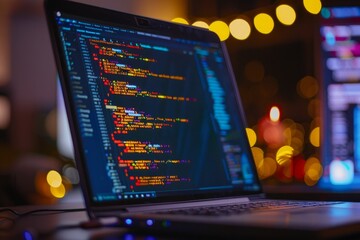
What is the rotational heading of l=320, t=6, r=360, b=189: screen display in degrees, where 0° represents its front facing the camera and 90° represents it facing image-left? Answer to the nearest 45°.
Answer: approximately 0°

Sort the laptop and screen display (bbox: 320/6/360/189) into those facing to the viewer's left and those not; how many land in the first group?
0

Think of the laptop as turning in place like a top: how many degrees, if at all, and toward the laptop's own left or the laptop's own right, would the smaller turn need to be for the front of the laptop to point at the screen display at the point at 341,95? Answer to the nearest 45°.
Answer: approximately 90° to the laptop's own left

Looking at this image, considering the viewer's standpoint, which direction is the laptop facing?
facing the viewer and to the right of the viewer

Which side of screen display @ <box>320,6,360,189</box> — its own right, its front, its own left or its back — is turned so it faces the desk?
front

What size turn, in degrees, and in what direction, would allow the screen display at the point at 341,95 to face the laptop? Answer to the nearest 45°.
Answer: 0° — it already faces it
